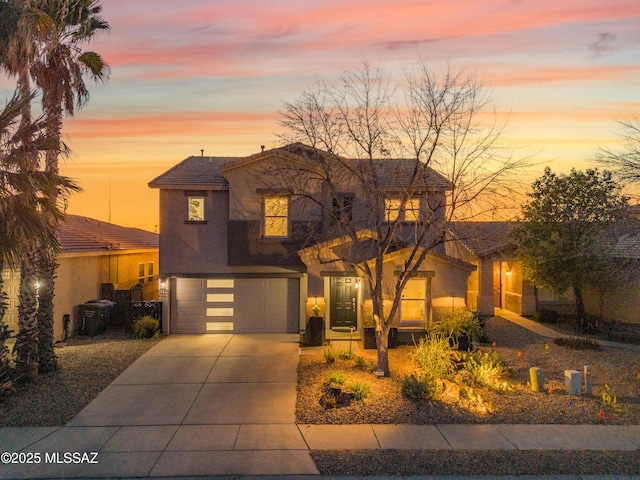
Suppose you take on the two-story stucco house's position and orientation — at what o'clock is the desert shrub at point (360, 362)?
The desert shrub is roughly at 11 o'clock from the two-story stucco house.

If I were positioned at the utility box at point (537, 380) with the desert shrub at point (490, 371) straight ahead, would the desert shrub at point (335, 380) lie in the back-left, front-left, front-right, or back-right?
front-left

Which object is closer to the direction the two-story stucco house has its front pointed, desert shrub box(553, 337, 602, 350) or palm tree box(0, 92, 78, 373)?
the palm tree

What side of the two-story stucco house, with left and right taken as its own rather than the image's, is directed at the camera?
front

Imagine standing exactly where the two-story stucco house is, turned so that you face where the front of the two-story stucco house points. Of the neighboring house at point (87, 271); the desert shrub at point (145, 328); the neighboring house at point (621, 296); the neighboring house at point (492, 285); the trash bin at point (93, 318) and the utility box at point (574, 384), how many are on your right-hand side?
3

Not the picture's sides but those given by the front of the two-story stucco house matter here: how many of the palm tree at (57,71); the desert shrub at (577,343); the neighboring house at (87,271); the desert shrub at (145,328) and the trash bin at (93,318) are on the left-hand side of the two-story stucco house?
1

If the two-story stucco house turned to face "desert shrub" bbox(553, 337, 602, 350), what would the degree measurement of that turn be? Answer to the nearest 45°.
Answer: approximately 90° to its left

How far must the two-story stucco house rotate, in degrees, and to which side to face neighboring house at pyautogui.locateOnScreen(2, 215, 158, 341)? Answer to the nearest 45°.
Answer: approximately 90° to its right

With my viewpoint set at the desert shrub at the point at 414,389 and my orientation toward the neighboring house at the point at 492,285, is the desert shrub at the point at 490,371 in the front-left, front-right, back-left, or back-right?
front-right

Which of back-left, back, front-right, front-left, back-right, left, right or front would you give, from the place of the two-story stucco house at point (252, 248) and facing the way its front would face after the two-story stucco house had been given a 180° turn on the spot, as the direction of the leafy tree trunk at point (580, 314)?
right

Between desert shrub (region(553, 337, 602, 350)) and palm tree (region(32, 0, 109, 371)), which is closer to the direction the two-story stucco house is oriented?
the palm tree

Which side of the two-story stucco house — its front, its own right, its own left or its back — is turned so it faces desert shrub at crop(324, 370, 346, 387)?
front

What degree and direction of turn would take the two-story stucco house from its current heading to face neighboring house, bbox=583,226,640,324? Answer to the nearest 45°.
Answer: approximately 90° to its left

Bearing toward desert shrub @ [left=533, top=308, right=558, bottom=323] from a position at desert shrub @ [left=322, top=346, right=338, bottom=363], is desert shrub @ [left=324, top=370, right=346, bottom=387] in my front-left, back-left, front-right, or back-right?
back-right

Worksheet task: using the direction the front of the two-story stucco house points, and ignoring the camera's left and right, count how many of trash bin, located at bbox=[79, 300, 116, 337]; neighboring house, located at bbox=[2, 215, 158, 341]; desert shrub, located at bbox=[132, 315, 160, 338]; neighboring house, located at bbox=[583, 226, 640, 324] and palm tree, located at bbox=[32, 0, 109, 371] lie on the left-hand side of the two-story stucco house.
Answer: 1

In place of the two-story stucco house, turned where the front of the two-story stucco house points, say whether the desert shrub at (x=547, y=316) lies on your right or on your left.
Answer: on your left

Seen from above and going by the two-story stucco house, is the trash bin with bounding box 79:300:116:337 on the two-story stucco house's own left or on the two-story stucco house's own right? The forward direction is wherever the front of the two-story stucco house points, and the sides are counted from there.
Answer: on the two-story stucco house's own right

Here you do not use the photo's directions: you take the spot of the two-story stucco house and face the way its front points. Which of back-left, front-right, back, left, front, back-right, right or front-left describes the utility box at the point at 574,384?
front-left

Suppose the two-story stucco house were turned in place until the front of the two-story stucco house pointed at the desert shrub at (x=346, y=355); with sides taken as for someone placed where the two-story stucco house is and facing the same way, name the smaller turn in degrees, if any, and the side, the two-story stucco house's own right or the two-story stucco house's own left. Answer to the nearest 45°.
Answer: approximately 45° to the two-story stucco house's own left
